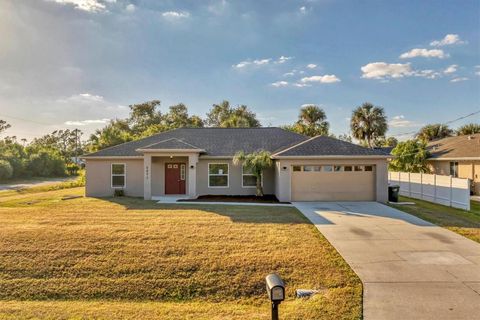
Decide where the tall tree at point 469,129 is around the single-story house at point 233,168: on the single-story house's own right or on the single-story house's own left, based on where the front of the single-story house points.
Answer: on the single-story house's own left

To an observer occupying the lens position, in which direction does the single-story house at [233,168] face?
facing the viewer

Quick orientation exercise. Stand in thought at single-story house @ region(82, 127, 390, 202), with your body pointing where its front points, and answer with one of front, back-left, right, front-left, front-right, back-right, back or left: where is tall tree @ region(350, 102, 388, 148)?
back-left

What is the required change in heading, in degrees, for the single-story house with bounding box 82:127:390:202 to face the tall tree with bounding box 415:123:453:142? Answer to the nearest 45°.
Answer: approximately 135° to its left

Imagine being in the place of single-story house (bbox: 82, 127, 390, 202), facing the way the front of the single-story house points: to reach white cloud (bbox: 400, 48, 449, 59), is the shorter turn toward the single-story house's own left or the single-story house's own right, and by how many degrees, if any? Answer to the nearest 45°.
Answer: approximately 90° to the single-story house's own left
